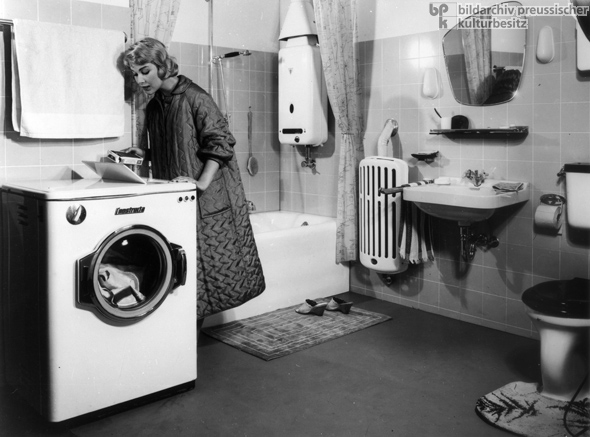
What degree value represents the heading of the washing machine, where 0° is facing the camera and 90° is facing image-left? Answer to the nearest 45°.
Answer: approximately 315°

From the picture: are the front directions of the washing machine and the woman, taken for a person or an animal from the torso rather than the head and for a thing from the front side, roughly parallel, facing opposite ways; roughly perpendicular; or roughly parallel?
roughly perpendicular

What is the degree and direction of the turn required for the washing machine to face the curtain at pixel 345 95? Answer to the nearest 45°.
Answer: approximately 90° to its left

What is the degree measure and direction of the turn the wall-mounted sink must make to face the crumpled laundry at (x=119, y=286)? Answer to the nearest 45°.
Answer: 0° — it already faces it

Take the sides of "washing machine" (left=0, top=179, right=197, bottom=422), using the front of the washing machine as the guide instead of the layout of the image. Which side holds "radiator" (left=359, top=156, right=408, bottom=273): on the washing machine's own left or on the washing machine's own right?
on the washing machine's own left

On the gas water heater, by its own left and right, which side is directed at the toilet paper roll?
left
